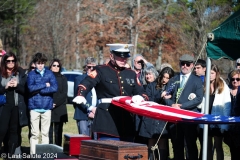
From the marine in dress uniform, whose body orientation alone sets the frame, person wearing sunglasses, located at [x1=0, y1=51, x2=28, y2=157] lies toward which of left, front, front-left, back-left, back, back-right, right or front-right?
back

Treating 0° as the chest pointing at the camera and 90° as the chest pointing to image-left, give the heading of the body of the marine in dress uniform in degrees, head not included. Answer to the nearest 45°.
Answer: approximately 315°

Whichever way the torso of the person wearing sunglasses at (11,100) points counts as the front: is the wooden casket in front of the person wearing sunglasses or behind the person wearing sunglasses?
in front

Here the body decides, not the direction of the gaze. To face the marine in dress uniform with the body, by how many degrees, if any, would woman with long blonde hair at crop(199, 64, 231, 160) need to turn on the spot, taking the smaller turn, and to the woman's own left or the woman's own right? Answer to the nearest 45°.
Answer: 0° — they already face them

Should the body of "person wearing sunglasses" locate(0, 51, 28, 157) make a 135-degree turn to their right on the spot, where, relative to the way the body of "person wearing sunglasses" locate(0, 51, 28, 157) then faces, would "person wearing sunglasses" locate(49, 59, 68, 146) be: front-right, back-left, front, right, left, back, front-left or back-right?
right

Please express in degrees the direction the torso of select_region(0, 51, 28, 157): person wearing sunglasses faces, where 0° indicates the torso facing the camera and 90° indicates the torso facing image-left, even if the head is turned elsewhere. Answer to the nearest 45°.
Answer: approximately 0°

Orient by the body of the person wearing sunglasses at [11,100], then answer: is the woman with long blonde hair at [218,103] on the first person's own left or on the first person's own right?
on the first person's own left

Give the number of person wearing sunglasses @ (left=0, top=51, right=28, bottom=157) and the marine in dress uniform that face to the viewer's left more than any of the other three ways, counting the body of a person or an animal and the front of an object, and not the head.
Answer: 0
